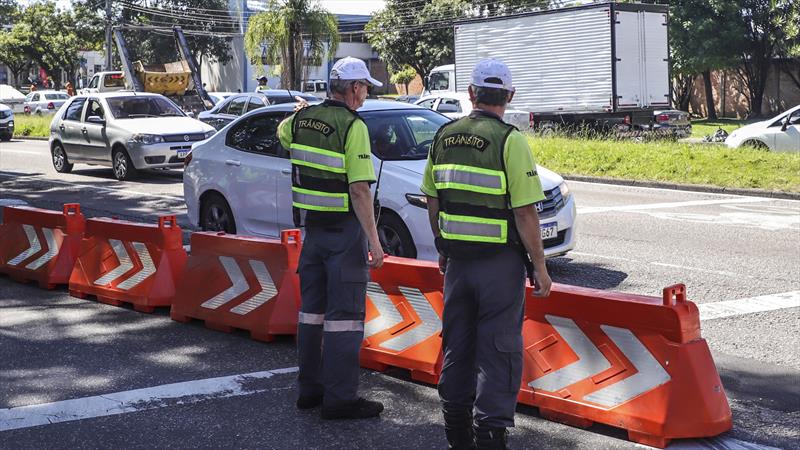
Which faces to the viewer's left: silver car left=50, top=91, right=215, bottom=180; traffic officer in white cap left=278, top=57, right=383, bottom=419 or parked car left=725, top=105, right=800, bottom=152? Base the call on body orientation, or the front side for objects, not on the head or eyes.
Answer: the parked car

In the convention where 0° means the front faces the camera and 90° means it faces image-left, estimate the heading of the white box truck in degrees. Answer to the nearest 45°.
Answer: approximately 135°

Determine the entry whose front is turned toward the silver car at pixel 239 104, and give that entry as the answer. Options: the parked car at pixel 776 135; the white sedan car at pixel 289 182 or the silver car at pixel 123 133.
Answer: the parked car at pixel 776 135

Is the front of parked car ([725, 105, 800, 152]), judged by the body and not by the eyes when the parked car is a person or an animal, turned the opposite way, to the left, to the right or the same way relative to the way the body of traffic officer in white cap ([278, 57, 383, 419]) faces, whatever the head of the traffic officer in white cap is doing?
to the left

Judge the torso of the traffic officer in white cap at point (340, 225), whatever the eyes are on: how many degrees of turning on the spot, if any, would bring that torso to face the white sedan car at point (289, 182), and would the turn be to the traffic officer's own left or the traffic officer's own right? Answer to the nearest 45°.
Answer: approximately 45° to the traffic officer's own left

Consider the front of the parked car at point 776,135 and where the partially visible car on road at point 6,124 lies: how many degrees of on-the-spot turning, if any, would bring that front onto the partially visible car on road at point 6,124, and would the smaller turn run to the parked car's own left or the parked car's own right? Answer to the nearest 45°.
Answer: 0° — it already faces it

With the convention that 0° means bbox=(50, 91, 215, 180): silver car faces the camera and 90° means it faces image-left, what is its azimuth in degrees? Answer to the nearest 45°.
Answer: approximately 315°

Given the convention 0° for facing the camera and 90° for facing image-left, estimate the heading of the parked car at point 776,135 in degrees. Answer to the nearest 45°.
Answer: approximately 90°
